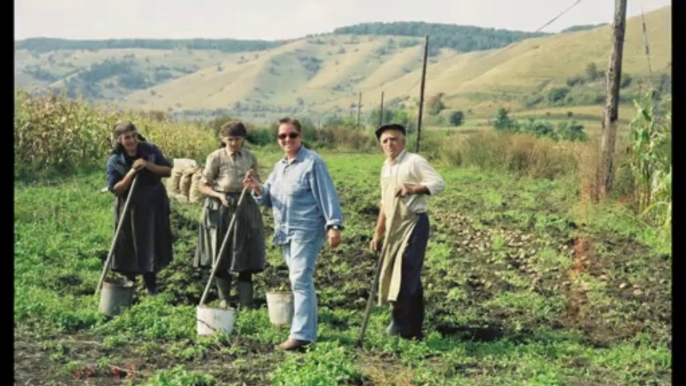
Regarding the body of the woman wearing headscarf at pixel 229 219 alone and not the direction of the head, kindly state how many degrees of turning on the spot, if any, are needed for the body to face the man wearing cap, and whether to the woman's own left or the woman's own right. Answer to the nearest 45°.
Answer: approximately 45° to the woman's own left

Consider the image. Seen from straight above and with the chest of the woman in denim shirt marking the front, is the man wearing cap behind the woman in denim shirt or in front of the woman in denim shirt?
behind

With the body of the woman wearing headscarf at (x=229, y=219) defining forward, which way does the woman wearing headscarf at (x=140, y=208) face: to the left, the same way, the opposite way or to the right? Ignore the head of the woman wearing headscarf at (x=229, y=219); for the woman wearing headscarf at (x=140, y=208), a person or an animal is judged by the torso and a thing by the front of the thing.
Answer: the same way

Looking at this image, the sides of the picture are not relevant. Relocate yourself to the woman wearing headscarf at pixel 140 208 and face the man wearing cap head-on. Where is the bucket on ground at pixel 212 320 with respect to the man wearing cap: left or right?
right

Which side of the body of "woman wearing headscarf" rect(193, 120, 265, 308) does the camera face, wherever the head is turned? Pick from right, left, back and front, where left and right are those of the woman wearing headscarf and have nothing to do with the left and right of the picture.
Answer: front

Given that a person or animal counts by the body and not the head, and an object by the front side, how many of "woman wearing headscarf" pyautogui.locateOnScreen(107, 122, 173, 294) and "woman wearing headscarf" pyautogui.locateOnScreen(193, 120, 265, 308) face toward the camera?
2

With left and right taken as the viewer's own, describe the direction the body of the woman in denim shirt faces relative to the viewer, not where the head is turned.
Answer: facing the viewer and to the left of the viewer

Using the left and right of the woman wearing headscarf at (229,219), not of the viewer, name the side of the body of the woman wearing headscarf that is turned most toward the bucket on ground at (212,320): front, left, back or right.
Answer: front

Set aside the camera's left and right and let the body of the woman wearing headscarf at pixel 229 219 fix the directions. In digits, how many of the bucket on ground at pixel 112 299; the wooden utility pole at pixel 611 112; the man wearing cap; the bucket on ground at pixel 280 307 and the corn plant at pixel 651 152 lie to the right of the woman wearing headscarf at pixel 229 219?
1

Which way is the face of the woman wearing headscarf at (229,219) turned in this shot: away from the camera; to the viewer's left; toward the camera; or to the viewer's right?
toward the camera

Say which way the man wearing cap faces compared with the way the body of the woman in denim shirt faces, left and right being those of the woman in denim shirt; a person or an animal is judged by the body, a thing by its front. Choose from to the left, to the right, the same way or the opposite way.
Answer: the same way

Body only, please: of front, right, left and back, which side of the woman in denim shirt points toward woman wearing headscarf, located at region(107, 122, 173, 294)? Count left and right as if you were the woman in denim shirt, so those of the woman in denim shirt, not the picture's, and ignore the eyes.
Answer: right

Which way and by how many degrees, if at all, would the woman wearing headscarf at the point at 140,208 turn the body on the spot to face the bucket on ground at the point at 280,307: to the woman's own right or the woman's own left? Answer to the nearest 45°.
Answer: approximately 45° to the woman's own left
